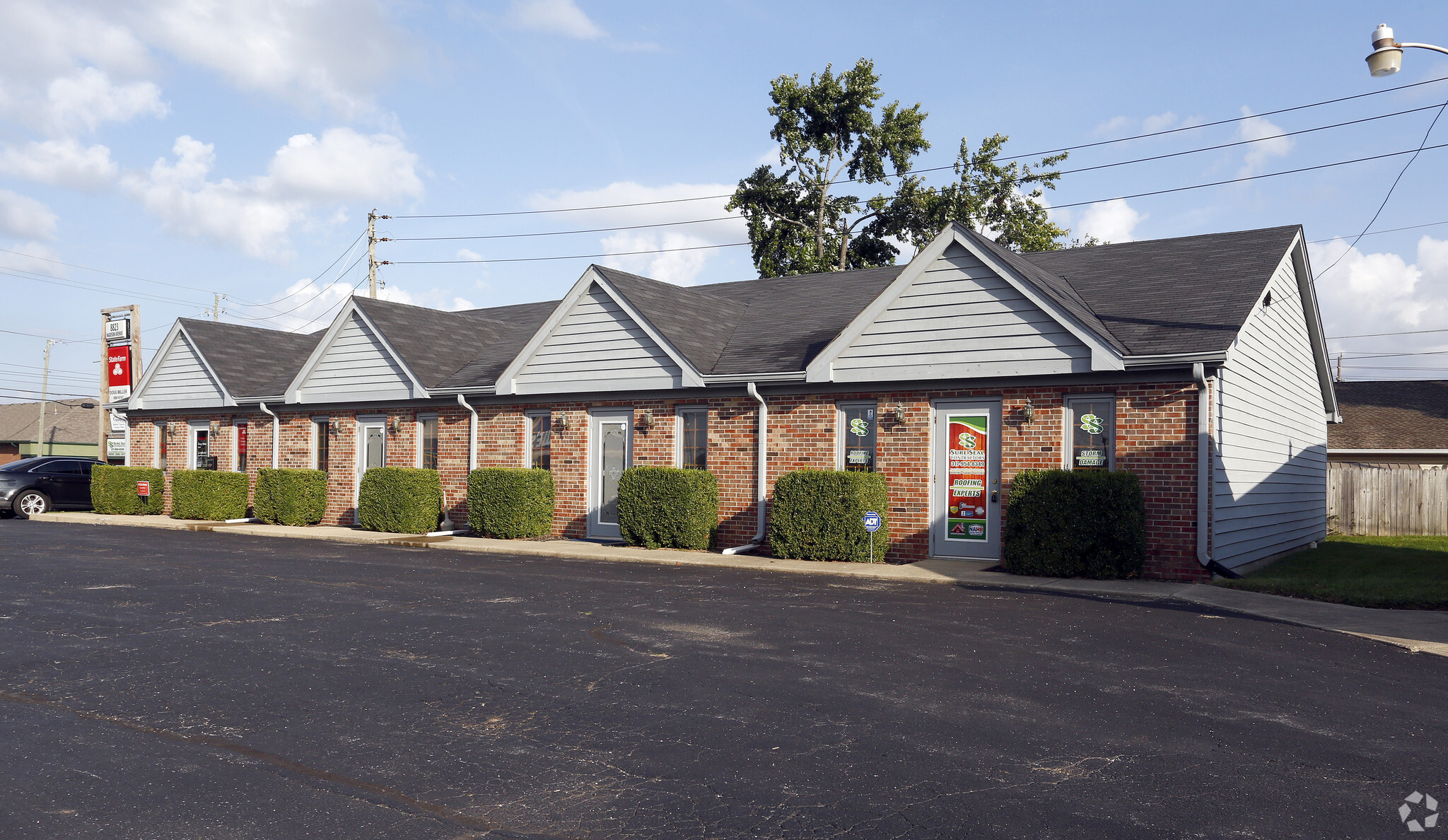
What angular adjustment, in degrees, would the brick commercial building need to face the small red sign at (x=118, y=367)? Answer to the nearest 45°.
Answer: approximately 90° to its right

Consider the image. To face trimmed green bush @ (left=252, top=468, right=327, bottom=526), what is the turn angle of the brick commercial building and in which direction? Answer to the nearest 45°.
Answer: approximately 90° to its right

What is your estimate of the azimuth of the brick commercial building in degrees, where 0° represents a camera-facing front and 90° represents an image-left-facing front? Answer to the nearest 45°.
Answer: approximately 45°

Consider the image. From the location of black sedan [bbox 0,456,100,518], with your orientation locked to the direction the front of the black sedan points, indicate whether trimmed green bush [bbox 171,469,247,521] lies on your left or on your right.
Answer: on your right
